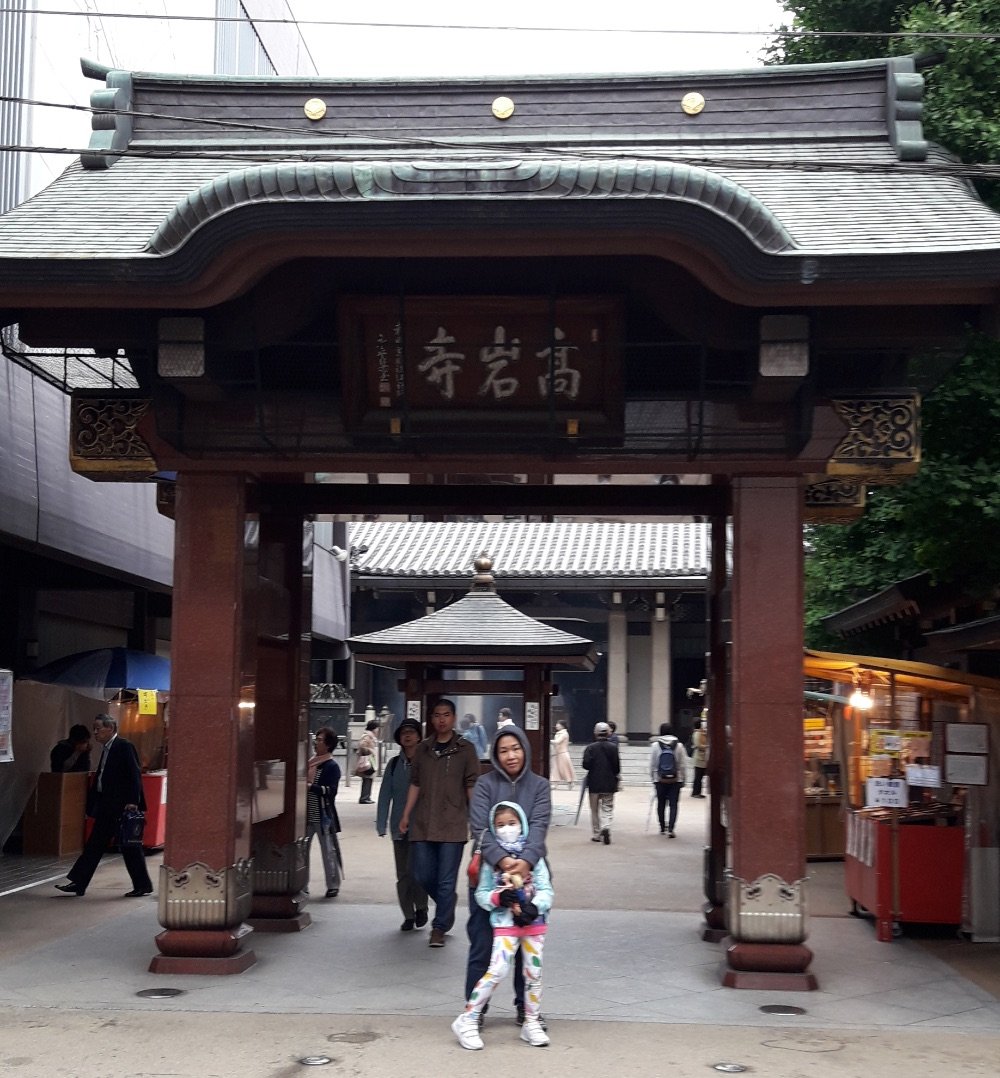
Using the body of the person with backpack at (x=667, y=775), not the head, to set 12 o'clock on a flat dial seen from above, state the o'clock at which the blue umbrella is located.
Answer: The blue umbrella is roughly at 8 o'clock from the person with backpack.

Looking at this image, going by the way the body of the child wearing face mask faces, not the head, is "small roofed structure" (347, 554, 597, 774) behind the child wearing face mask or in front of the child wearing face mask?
behind

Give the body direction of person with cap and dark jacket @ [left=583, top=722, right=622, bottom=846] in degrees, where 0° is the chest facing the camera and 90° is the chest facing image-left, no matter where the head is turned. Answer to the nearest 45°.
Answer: approximately 180°

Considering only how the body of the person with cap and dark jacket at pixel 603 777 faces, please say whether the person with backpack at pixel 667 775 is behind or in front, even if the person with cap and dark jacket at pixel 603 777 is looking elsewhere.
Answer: in front

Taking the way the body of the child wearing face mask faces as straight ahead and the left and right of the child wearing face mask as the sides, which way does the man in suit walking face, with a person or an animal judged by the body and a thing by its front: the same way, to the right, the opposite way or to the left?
to the right

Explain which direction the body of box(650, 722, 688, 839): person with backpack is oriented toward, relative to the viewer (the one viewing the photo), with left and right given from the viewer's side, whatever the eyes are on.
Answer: facing away from the viewer

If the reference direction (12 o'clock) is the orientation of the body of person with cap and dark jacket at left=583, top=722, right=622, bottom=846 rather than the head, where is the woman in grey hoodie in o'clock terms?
The woman in grey hoodie is roughly at 6 o'clock from the person with cap and dark jacket.

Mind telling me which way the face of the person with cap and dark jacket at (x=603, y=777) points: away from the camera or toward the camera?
away from the camera

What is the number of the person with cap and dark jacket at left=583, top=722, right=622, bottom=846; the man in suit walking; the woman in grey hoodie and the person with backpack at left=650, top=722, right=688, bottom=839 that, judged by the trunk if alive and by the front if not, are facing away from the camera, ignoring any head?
2
